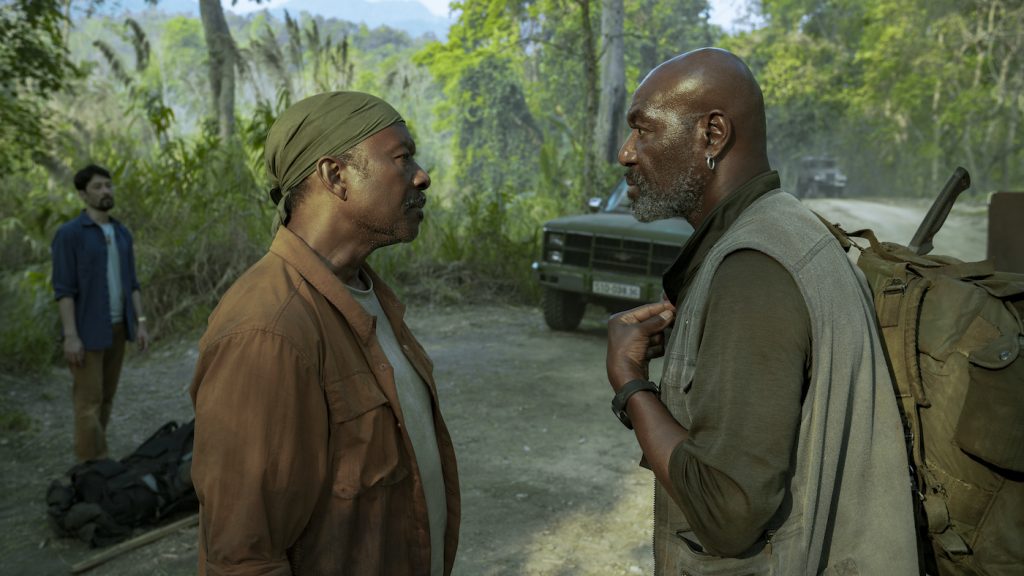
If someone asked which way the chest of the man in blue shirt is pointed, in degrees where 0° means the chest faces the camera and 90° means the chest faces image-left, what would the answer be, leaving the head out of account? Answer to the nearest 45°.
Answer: approximately 315°

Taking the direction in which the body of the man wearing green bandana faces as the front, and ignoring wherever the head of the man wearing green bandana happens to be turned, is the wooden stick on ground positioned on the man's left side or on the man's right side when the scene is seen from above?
on the man's left side

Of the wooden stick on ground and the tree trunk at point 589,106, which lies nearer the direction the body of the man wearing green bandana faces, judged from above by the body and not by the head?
the tree trunk

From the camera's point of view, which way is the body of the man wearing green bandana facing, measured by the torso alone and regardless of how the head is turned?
to the viewer's right

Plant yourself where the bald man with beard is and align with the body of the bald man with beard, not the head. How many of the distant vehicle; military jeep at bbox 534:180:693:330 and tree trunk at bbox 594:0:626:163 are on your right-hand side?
3

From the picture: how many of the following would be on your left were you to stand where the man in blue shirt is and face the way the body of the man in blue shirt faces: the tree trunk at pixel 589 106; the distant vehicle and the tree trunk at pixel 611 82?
3

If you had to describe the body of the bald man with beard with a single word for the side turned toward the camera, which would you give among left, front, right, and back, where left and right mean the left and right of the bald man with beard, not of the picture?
left

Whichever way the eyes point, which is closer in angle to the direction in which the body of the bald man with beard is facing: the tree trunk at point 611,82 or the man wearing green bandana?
the man wearing green bandana

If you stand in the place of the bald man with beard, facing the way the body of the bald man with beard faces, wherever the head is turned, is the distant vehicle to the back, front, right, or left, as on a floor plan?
right

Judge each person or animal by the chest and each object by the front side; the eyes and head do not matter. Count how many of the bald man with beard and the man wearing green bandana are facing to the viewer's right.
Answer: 1
